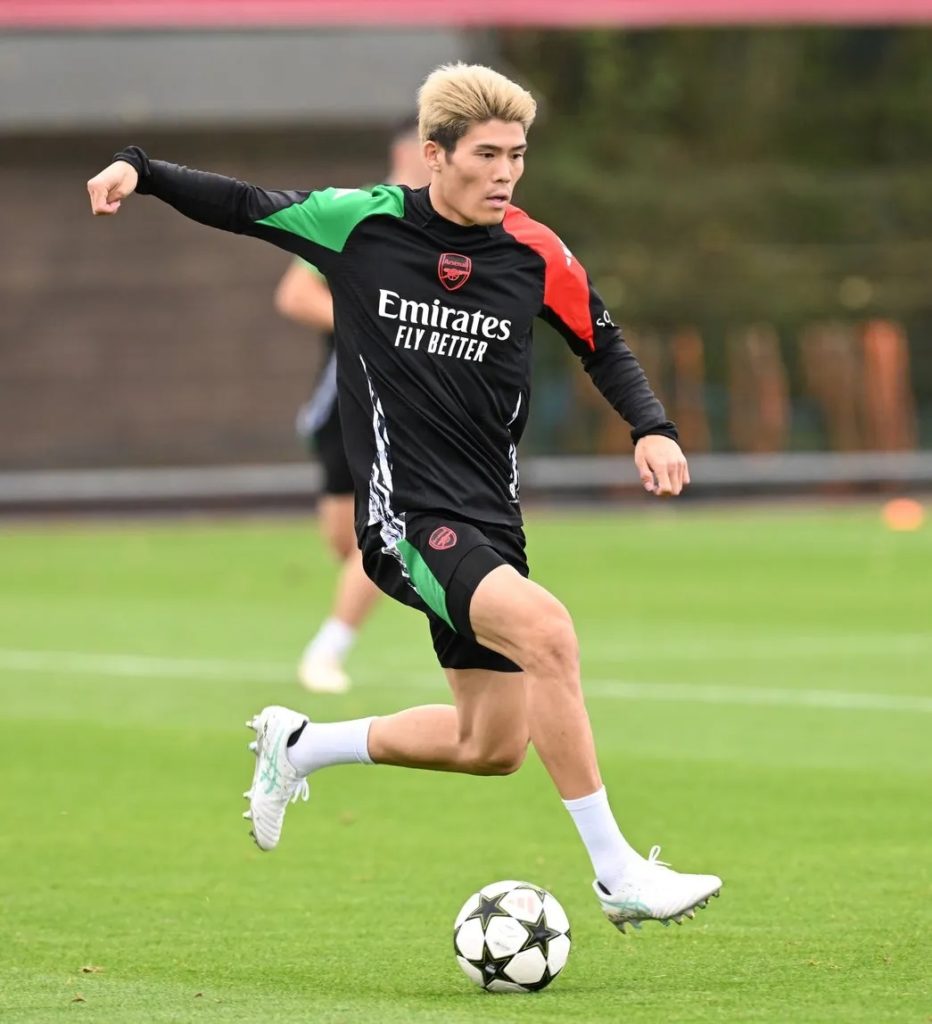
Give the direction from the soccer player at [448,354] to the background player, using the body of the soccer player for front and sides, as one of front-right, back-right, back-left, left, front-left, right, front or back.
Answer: back-left

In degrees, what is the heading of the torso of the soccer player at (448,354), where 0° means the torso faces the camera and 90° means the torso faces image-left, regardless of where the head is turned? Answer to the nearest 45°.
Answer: approximately 315°

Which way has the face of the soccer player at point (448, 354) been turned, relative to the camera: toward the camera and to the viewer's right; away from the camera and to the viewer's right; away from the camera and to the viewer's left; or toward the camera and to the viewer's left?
toward the camera and to the viewer's right
